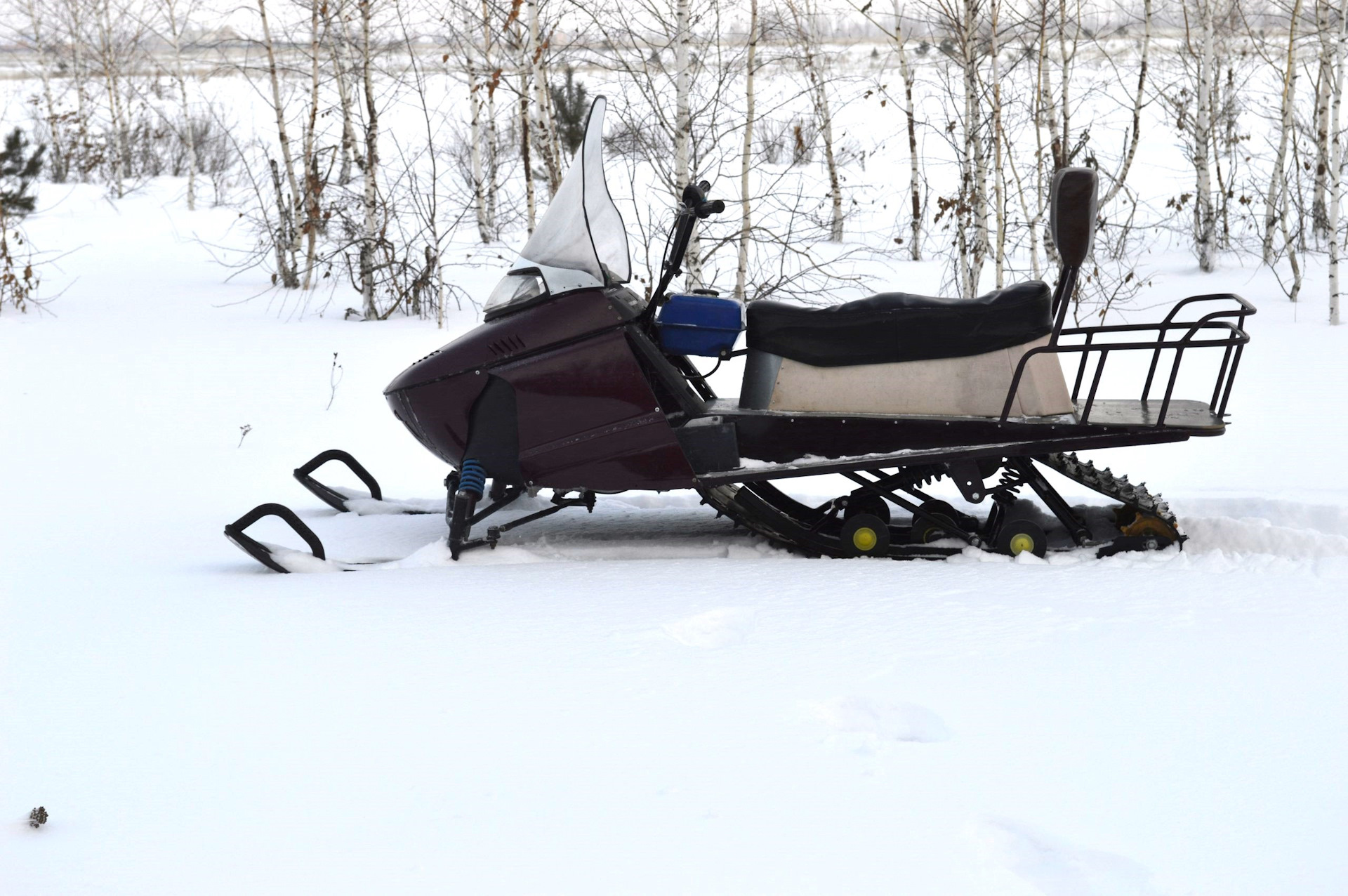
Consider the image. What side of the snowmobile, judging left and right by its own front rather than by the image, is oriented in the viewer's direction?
left

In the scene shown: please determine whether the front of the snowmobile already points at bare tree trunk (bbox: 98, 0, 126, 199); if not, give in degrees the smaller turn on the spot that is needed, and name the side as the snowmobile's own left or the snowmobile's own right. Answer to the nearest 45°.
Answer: approximately 45° to the snowmobile's own right

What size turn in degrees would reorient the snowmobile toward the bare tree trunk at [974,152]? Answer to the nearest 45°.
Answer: approximately 90° to its right

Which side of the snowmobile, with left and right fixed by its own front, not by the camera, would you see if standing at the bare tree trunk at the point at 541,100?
right

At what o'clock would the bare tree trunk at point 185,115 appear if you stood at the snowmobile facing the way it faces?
The bare tree trunk is roughly at 2 o'clock from the snowmobile.

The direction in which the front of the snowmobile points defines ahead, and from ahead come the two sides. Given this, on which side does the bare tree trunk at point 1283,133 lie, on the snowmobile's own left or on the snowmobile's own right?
on the snowmobile's own right

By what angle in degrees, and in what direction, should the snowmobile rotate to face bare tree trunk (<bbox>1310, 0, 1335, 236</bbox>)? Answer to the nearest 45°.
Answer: approximately 135° to its right
